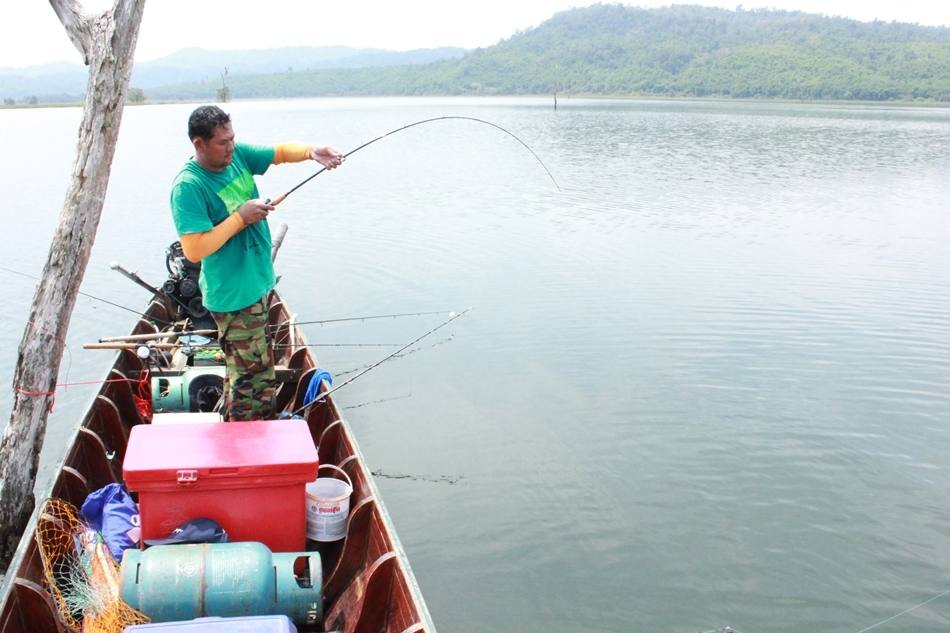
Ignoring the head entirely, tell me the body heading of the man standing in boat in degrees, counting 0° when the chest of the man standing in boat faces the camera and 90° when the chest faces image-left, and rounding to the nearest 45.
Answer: approximately 315°

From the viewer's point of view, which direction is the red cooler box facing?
toward the camera

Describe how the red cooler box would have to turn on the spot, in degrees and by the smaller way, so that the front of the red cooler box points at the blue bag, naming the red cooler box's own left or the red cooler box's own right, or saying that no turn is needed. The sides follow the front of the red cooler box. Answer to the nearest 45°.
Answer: approximately 135° to the red cooler box's own right

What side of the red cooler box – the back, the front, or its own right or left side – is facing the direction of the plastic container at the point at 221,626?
front

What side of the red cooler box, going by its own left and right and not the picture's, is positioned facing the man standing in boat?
back

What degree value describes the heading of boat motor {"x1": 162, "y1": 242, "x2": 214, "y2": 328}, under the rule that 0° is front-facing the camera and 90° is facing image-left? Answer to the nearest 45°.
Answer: approximately 0°

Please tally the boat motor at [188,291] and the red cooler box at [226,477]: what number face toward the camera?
2

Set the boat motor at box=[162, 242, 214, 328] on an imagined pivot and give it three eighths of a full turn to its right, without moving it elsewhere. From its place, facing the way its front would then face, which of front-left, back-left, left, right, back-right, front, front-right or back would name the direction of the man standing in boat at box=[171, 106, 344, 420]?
back-left

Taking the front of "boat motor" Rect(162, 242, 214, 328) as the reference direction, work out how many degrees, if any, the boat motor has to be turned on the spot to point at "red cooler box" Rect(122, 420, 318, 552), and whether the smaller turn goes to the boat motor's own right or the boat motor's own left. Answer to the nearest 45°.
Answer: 0° — it already faces it

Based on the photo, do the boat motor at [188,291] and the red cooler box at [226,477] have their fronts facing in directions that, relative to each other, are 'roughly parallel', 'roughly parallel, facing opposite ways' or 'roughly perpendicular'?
roughly parallel

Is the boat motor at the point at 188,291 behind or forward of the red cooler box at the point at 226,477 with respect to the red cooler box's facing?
behind

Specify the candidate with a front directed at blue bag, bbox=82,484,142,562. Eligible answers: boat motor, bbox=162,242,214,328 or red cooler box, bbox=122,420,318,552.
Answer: the boat motor

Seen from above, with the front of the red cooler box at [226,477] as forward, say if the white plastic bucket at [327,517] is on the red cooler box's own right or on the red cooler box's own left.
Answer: on the red cooler box's own left
